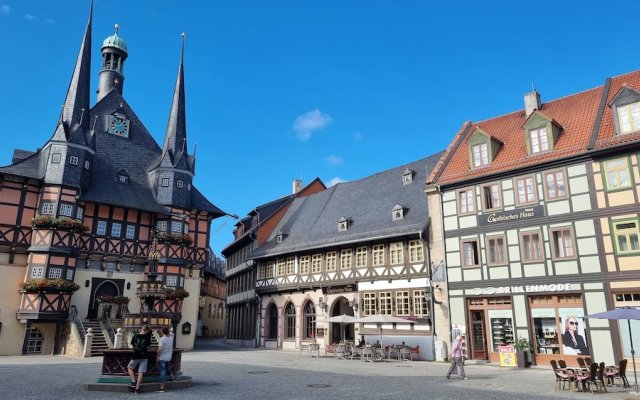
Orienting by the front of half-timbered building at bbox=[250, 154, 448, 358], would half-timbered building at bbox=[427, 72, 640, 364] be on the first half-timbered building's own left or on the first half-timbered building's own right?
on the first half-timbered building's own left

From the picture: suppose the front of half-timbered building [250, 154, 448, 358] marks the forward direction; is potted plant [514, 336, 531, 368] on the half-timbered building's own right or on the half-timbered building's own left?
on the half-timbered building's own left

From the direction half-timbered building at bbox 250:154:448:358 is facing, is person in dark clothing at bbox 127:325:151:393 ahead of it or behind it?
ahead

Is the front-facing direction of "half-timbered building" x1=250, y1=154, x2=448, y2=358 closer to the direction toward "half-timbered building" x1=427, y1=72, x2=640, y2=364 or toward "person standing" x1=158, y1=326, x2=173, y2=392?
the person standing

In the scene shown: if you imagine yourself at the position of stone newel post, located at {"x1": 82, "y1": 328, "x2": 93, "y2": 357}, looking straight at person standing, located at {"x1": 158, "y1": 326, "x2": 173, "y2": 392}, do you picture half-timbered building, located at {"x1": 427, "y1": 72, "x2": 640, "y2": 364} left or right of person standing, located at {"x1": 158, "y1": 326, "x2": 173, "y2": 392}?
left

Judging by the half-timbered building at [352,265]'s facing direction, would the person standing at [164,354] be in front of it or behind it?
in front

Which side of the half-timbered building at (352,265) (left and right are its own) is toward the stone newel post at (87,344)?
front

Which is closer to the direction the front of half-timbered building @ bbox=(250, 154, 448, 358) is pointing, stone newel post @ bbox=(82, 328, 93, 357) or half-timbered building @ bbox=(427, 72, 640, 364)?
the stone newel post

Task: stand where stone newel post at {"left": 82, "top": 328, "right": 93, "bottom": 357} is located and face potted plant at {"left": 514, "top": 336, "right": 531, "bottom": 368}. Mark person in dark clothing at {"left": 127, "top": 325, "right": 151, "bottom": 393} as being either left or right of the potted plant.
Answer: right

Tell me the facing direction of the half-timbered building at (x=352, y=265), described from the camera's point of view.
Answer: facing the viewer and to the left of the viewer
